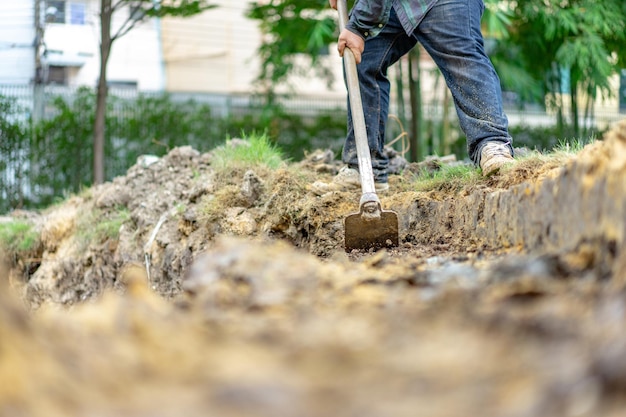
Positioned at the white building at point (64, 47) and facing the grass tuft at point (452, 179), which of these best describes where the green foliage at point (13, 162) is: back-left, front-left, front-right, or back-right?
front-right

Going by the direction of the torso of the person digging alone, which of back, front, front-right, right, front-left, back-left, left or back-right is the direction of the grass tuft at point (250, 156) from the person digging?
right

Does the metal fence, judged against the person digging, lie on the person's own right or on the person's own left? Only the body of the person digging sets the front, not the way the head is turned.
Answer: on the person's own right

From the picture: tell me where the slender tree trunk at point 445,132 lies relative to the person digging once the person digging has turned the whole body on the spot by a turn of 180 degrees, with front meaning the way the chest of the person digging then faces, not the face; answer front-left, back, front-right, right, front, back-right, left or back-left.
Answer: front-left

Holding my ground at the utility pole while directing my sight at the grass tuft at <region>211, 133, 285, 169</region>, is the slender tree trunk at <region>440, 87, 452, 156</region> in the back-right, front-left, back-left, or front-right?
front-left

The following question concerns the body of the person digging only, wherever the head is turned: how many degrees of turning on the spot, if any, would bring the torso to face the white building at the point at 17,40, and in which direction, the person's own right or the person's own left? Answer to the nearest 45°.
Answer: approximately 90° to the person's own right

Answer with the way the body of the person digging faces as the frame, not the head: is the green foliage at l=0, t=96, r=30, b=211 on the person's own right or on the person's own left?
on the person's own right

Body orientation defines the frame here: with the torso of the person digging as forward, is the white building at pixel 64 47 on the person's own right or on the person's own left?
on the person's own right

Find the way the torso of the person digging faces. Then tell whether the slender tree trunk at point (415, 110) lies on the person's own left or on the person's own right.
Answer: on the person's own right
